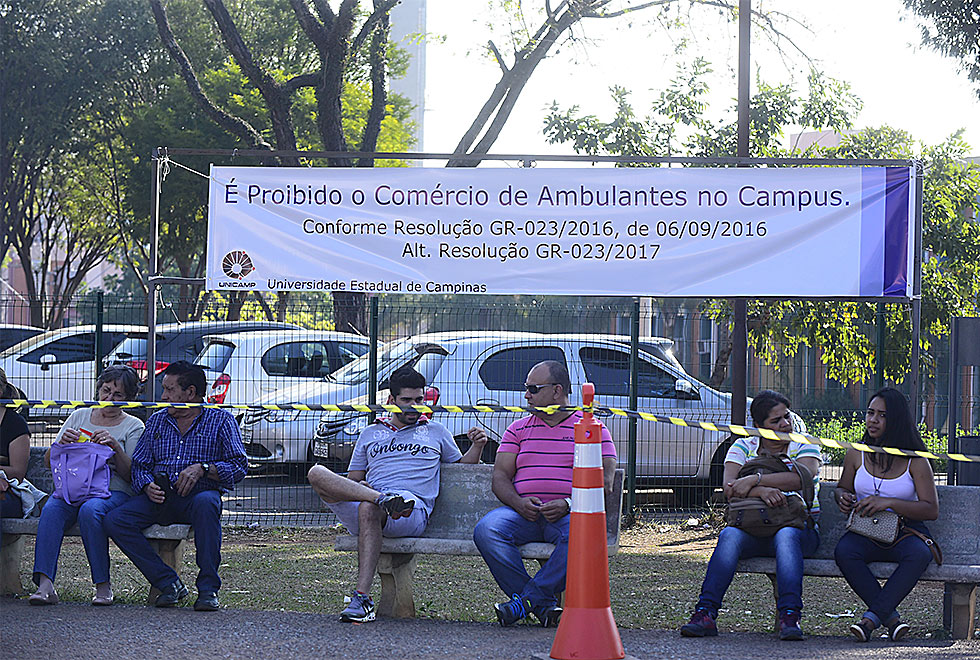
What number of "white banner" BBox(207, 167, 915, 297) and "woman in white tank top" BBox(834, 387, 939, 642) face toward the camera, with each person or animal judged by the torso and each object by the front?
2

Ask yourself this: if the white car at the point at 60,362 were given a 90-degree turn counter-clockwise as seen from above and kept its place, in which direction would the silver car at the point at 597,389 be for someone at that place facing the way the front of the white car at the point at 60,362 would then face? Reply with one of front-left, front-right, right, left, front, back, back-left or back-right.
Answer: front-left

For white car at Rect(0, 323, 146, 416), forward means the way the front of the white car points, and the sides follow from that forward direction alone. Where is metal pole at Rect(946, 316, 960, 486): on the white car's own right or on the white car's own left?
on the white car's own left

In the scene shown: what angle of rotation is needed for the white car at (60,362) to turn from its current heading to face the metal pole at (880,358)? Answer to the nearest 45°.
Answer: approximately 135° to its left

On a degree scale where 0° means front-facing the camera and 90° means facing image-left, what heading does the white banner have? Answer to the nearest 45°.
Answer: approximately 0°

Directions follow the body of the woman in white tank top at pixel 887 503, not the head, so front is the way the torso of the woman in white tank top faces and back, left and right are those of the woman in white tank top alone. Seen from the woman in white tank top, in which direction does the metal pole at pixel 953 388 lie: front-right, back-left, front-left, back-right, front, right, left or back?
back

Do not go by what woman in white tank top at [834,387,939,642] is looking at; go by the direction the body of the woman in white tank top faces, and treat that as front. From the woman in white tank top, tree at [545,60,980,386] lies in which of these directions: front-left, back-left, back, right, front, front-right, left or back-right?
back

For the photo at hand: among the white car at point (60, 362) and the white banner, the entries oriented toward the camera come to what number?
1

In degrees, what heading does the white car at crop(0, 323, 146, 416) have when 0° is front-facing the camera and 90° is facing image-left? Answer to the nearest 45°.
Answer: approximately 90°

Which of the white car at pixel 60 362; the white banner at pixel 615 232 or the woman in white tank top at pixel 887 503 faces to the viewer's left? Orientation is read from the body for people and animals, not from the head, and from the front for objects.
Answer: the white car
